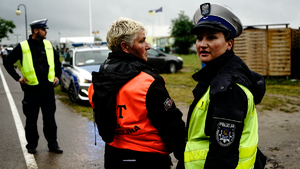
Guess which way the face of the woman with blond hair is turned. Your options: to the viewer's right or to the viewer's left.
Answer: to the viewer's right

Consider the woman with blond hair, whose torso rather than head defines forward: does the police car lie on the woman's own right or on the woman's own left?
on the woman's own left

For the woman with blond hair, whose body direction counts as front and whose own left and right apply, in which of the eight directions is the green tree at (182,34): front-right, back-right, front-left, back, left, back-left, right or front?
front-left

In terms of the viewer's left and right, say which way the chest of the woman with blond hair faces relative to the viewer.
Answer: facing away from the viewer and to the right of the viewer

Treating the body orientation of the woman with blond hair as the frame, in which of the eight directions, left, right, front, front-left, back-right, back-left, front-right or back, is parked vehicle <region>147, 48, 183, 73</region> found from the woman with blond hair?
front-left

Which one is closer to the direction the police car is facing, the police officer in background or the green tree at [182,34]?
the police officer in background
